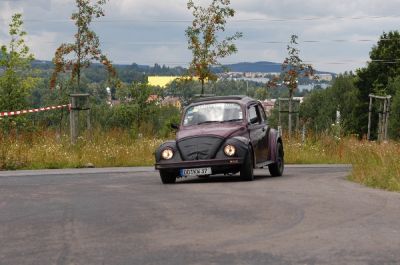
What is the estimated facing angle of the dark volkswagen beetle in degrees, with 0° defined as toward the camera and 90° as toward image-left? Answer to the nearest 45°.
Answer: approximately 45°
